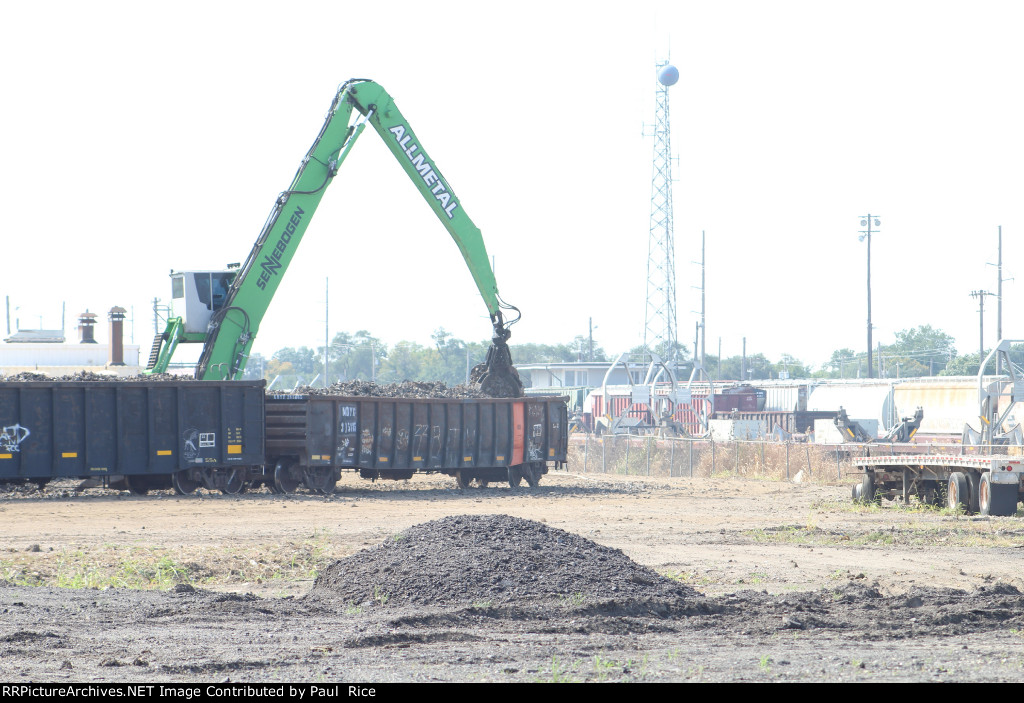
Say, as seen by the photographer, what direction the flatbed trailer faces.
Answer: facing away from the viewer and to the left of the viewer

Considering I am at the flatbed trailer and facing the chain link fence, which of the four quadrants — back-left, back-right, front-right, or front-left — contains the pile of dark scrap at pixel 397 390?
front-left

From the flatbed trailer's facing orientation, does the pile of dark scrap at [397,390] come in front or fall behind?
in front
